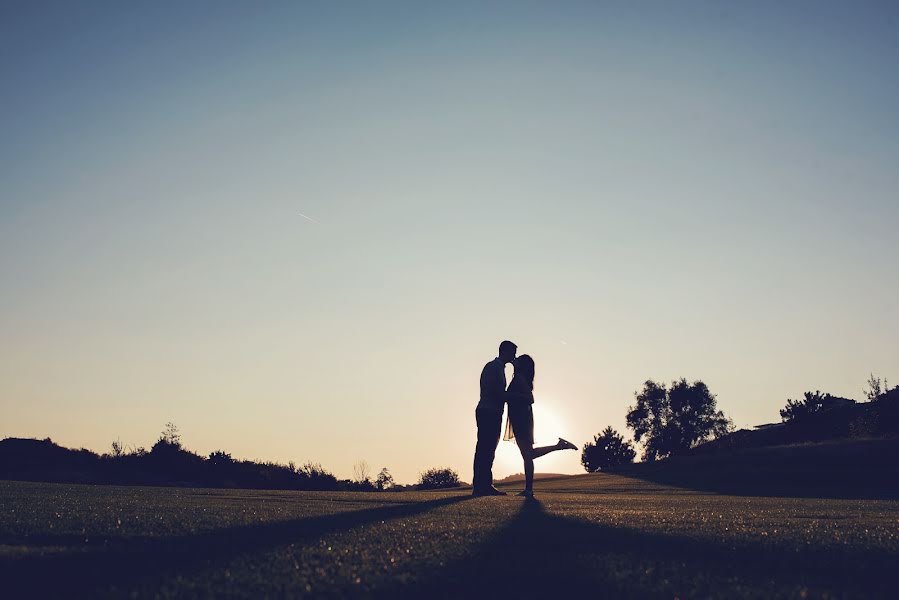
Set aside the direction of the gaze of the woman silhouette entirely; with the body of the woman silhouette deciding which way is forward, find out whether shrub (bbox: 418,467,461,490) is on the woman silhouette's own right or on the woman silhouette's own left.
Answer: on the woman silhouette's own right

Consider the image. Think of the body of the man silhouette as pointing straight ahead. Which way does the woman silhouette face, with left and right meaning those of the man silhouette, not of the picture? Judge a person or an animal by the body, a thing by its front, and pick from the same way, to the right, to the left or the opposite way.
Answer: the opposite way

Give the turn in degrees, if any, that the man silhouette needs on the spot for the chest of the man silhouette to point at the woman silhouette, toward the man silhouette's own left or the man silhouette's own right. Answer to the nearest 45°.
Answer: approximately 45° to the man silhouette's own right

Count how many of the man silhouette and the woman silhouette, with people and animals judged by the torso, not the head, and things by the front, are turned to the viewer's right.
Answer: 1

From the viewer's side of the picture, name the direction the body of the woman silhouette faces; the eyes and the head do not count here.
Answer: to the viewer's left

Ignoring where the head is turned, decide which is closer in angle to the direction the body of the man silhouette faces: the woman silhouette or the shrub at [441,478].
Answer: the woman silhouette

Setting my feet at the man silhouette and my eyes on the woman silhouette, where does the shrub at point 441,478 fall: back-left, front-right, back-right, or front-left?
back-left

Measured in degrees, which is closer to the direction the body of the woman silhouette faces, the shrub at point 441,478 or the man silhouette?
the man silhouette

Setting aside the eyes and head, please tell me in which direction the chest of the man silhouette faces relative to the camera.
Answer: to the viewer's right

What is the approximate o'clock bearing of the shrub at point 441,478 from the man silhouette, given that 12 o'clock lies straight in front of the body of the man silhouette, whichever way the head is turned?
The shrub is roughly at 9 o'clock from the man silhouette.

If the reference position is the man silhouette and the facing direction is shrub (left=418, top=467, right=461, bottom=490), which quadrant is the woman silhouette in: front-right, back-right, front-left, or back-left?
back-right
